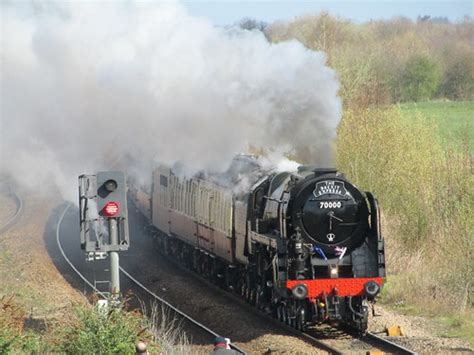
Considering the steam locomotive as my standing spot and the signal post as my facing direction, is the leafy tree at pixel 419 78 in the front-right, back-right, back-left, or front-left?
back-right

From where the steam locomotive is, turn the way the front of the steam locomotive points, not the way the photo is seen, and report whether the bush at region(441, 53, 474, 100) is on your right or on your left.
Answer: on your left

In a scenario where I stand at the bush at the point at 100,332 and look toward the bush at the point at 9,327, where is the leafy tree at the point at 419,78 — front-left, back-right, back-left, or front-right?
back-right

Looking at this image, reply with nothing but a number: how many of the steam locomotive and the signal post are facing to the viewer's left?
0

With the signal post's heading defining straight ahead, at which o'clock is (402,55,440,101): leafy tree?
The leafy tree is roughly at 7 o'clock from the signal post.

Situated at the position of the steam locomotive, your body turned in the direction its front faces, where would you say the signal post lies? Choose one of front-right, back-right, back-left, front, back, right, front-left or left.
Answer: right

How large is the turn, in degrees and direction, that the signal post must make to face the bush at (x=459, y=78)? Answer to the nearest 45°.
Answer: approximately 135° to its left

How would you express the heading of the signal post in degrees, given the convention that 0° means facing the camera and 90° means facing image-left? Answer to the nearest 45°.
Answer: approximately 0°

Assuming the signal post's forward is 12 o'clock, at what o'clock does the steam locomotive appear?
The steam locomotive is roughly at 8 o'clock from the signal post.

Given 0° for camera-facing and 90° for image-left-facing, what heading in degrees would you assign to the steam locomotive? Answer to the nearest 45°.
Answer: approximately 315°
